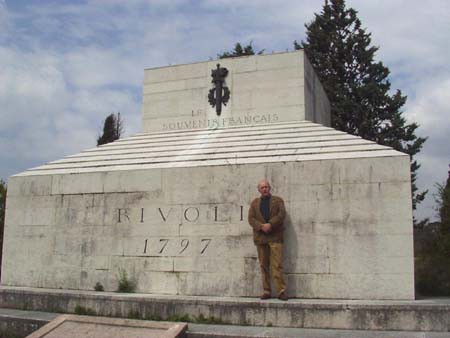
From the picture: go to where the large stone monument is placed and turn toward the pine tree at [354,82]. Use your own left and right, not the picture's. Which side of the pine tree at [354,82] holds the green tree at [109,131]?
left

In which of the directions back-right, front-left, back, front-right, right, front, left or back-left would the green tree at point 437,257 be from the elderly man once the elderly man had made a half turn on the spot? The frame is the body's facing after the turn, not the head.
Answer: front-right

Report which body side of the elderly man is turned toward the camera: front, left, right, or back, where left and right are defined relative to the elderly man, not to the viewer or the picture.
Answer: front

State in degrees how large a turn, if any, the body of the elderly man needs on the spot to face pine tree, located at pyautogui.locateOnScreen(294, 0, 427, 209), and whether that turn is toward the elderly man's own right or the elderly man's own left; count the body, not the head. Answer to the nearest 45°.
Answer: approximately 180°

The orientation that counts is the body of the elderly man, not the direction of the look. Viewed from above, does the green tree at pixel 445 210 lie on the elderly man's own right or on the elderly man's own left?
on the elderly man's own left
